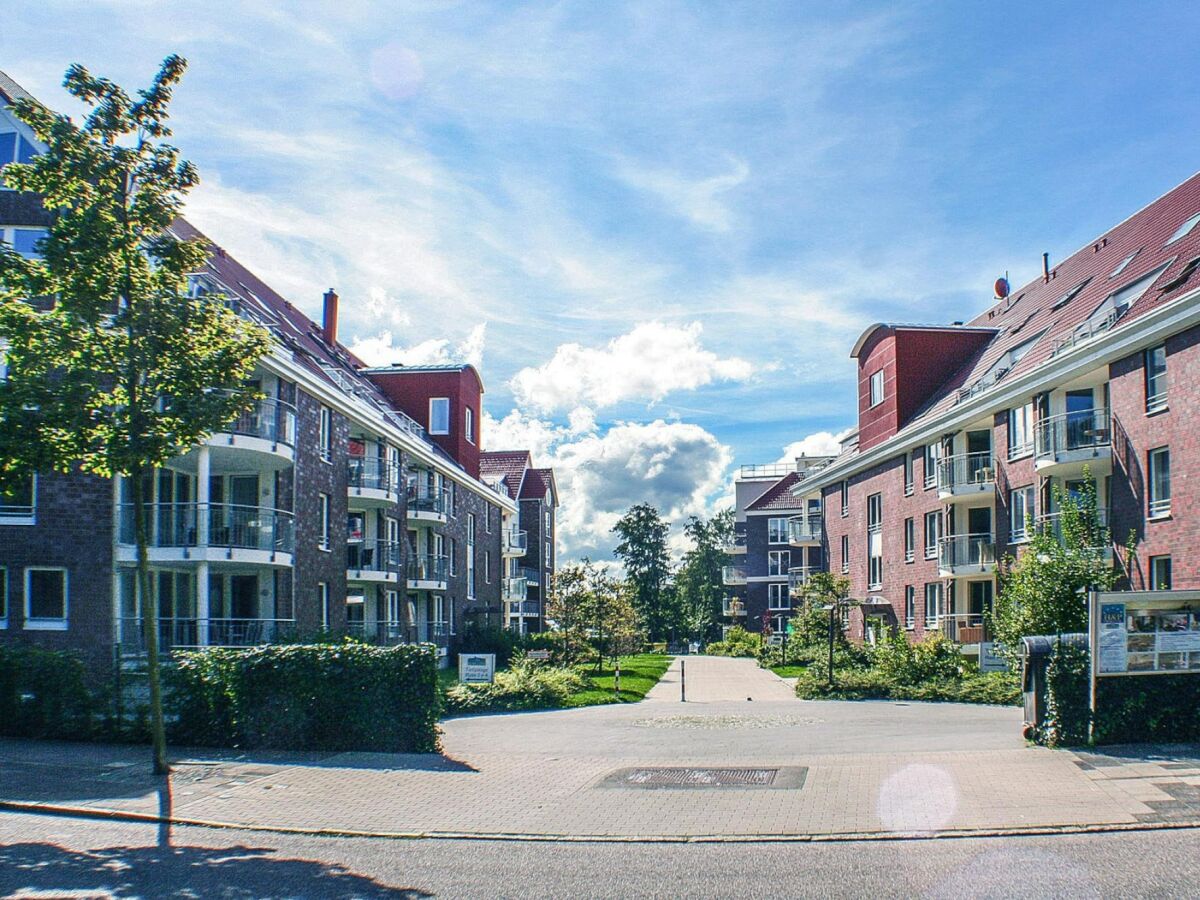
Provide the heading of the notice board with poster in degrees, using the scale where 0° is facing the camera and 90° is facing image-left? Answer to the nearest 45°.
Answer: approximately 0°

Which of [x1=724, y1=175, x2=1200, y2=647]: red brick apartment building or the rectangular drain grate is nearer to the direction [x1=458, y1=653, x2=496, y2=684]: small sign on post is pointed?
the rectangular drain grate

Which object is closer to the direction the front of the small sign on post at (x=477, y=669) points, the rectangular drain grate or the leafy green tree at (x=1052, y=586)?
the rectangular drain grate

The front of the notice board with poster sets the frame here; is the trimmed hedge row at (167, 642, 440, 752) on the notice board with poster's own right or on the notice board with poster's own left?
on the notice board with poster's own right

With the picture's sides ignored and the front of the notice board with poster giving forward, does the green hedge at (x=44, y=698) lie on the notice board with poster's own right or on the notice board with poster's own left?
on the notice board with poster's own right

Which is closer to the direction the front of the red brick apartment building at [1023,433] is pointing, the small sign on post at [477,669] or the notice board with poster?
the small sign on post
